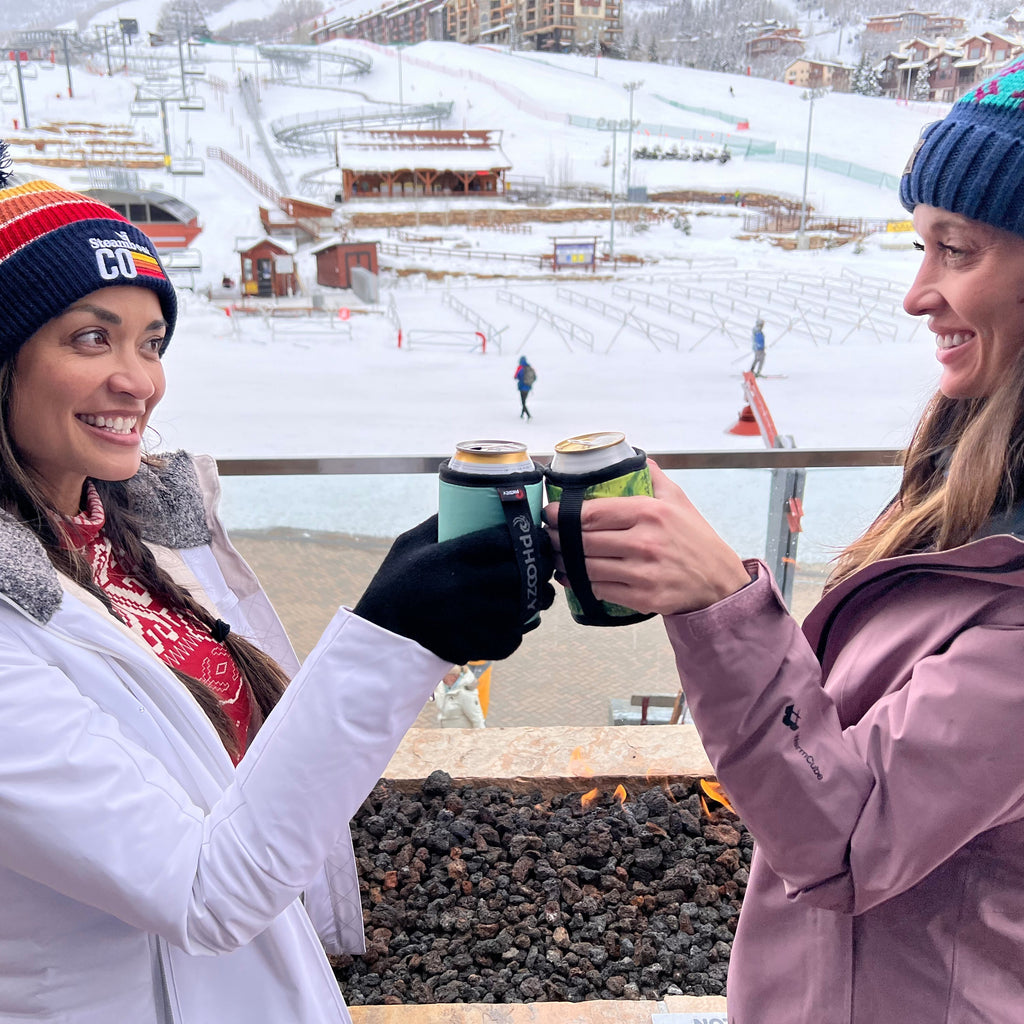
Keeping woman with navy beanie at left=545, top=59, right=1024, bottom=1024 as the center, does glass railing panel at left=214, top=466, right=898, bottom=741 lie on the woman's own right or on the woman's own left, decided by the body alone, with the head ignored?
on the woman's own right

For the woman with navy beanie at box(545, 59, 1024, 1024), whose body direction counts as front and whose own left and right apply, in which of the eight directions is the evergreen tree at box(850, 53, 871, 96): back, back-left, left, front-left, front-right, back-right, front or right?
right

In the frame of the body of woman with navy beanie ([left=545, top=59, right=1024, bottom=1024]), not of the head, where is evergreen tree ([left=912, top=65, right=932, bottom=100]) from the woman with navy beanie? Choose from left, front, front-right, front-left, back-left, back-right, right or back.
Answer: right

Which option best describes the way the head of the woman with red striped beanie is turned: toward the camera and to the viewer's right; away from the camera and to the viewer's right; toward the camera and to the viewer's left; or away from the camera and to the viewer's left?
toward the camera and to the viewer's right

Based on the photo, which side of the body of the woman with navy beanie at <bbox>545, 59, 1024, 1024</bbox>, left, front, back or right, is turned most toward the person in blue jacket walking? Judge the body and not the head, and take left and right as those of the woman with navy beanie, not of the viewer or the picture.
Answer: right

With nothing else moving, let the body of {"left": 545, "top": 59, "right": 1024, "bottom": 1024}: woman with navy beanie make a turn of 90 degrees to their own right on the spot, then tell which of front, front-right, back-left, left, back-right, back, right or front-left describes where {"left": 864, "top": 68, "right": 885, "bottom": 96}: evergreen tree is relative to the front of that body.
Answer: front

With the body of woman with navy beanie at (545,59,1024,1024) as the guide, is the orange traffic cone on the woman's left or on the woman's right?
on the woman's right

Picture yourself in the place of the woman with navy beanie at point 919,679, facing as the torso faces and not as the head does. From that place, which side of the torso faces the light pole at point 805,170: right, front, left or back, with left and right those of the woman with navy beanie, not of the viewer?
right

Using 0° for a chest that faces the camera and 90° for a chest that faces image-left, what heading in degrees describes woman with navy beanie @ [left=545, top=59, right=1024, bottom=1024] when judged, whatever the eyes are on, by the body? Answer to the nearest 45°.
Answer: approximately 90°
